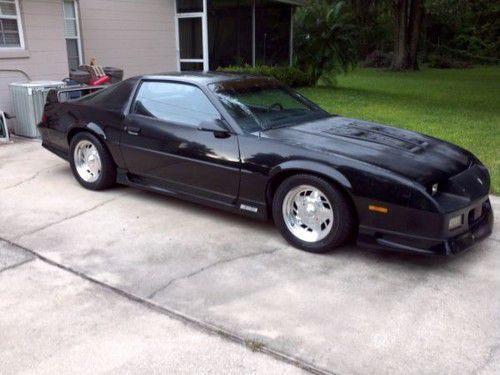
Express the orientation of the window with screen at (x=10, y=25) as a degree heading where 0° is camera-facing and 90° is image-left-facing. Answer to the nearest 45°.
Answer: approximately 0°

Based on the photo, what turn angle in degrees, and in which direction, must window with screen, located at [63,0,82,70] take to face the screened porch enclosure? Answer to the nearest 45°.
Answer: approximately 135° to its left

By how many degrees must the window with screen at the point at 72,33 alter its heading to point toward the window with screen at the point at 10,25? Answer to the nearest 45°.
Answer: approximately 45° to its right

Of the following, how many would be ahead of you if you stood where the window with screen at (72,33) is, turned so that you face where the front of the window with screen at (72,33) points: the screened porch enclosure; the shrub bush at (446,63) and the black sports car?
1

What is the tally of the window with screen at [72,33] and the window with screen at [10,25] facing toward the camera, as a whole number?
2

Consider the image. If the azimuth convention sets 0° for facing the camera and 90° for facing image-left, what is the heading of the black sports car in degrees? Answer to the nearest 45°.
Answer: approximately 315°

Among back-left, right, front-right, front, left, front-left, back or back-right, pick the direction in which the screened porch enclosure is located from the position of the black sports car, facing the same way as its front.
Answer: back-left

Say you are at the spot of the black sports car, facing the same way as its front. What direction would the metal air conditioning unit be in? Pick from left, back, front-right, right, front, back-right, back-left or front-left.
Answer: back

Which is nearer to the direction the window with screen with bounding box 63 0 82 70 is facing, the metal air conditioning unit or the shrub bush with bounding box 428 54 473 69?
the metal air conditioning unit

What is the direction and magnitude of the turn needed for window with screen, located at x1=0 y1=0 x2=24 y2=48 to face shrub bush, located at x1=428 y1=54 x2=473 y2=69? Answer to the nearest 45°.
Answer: approximately 135° to its left
